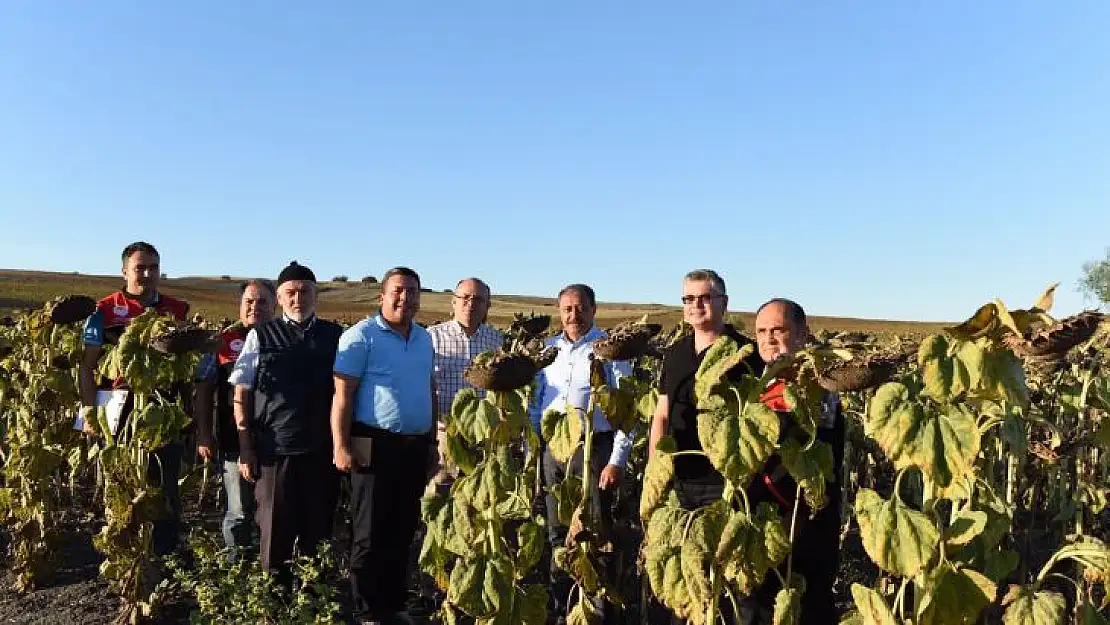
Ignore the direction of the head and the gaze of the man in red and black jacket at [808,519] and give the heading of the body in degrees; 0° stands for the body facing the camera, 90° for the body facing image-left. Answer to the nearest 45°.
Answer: approximately 45°

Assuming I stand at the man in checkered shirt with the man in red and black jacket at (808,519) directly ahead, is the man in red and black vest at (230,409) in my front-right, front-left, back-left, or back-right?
back-right

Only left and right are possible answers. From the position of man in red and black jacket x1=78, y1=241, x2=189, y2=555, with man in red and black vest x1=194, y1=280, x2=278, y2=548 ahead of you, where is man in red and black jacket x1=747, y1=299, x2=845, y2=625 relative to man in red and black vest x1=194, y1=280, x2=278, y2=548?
right

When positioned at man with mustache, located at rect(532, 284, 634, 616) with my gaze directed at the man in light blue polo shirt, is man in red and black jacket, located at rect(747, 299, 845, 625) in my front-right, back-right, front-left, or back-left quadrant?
back-left

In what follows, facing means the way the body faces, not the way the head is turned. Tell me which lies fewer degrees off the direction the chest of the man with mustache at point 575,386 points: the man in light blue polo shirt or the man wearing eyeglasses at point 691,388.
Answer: the man wearing eyeglasses

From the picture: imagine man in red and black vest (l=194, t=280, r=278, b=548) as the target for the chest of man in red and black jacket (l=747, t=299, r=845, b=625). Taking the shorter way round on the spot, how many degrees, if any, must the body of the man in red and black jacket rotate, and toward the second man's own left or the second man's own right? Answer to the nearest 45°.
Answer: approximately 45° to the second man's own right

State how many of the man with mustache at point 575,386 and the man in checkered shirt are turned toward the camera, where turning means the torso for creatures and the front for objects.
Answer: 2

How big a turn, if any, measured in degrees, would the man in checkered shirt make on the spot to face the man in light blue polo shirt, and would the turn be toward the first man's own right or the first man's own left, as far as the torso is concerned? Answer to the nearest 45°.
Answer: approximately 45° to the first man's own right

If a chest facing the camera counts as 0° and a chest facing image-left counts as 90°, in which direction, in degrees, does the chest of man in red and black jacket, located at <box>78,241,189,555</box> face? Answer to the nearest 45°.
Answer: approximately 0°

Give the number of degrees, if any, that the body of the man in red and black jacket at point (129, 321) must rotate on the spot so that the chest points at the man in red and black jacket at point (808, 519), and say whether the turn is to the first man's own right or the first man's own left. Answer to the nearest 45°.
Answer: approximately 45° to the first man's own left

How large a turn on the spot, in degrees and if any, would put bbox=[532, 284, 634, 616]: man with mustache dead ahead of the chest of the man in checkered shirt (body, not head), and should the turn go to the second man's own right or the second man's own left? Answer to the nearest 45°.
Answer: approximately 45° to the second man's own left
